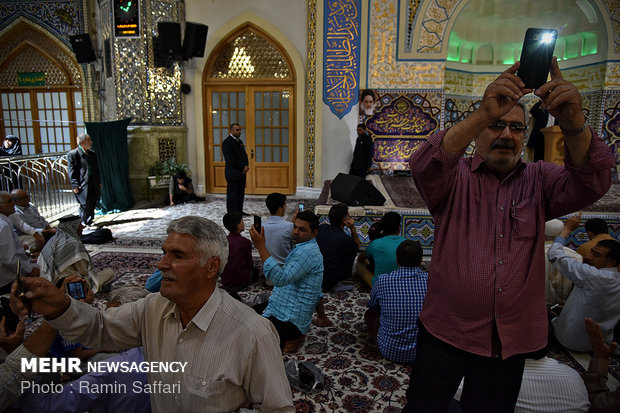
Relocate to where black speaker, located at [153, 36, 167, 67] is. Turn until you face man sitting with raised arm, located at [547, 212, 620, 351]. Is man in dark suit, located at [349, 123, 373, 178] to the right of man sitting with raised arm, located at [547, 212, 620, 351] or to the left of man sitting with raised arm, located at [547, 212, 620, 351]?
left

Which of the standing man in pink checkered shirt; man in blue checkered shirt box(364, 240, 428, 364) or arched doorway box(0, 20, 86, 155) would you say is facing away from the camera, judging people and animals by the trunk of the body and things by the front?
the man in blue checkered shirt

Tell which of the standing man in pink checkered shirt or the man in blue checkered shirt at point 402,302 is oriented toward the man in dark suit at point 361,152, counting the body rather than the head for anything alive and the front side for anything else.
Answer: the man in blue checkered shirt

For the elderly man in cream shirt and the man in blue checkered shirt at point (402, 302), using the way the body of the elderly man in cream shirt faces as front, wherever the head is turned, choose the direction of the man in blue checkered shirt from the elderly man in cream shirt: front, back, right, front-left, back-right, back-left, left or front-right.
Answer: back

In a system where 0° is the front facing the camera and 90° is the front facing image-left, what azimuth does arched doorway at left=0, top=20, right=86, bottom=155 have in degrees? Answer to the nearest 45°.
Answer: approximately 0°

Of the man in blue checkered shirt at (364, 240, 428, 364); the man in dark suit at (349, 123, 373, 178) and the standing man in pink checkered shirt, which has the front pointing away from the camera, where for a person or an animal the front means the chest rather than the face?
the man in blue checkered shirt

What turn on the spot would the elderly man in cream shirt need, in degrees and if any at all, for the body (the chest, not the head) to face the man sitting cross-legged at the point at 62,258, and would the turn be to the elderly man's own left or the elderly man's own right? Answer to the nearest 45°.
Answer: approximately 135° to the elderly man's own right

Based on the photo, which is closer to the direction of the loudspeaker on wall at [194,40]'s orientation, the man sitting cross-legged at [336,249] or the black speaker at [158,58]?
the man sitting cross-legged

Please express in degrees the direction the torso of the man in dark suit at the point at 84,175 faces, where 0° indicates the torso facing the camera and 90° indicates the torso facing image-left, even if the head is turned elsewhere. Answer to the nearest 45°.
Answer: approximately 315°

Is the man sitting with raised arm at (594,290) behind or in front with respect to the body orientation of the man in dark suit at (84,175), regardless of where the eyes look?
in front

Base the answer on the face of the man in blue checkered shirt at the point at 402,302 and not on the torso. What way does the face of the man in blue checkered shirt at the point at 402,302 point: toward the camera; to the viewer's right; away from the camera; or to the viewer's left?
away from the camera

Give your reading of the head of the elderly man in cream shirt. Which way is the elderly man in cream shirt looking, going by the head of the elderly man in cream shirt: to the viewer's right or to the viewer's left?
to the viewer's left

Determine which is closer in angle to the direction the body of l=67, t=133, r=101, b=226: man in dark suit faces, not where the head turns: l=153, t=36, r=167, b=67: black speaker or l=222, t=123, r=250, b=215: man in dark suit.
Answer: the man in dark suit
